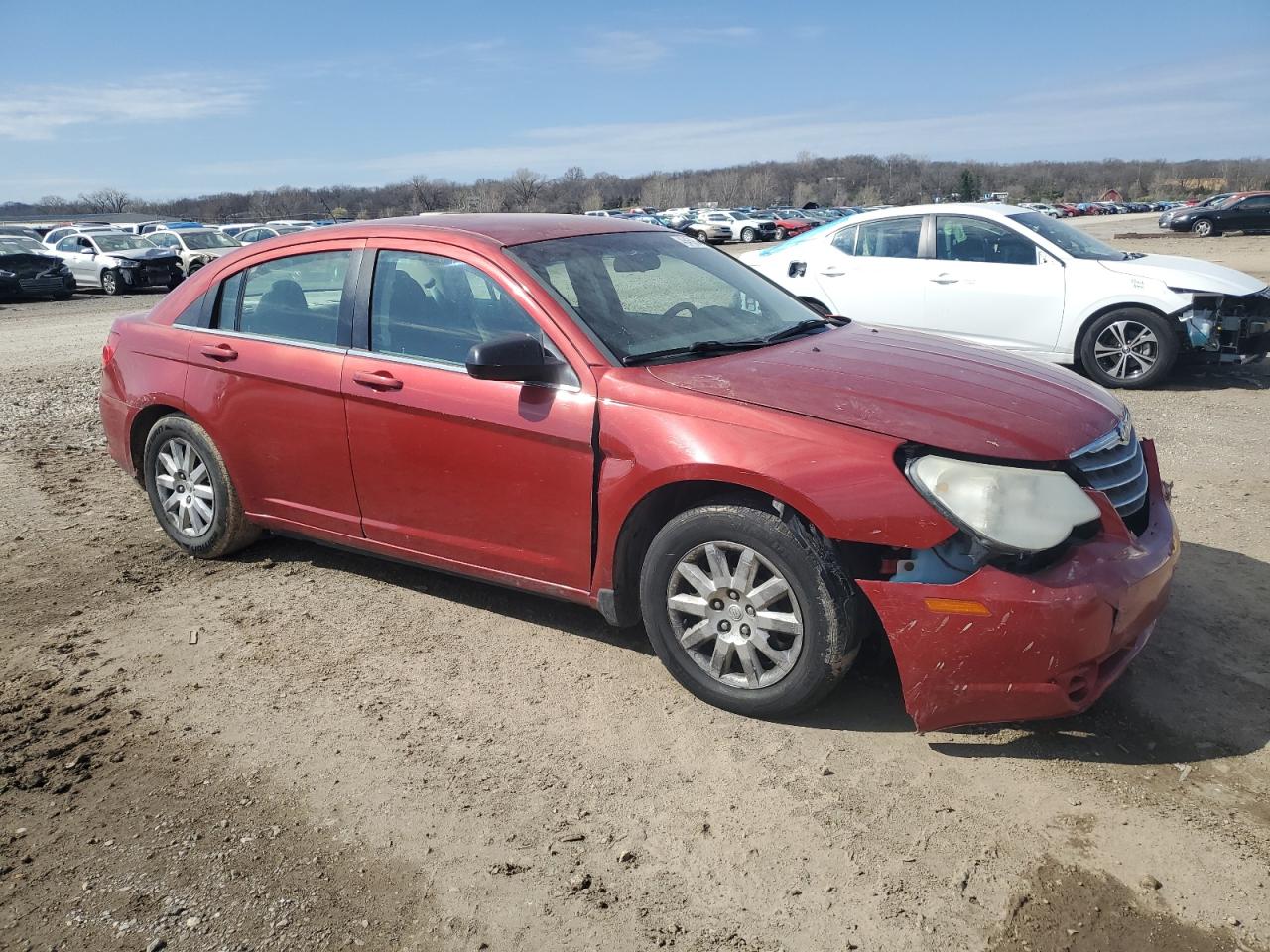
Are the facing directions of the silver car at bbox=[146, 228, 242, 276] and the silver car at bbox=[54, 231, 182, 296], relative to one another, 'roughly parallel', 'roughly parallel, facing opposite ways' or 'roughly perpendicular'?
roughly parallel

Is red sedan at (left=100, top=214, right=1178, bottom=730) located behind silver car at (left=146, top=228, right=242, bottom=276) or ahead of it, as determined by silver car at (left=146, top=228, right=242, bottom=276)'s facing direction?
ahead

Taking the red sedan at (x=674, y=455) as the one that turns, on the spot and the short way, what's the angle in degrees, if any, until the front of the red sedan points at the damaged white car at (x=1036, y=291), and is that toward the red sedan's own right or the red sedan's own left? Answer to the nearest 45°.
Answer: approximately 90° to the red sedan's own left

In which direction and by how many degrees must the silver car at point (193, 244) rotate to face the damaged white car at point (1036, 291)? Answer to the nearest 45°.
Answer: approximately 45° to its right

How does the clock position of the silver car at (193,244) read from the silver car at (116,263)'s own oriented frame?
the silver car at (193,244) is roughly at 9 o'clock from the silver car at (116,263).

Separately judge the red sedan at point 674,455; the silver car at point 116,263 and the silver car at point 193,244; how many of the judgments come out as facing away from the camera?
0

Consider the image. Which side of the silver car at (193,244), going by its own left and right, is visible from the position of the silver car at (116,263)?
right

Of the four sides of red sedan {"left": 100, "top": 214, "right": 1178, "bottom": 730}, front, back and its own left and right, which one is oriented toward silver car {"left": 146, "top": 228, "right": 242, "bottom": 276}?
back

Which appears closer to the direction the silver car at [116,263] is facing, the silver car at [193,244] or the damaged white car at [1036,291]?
the damaged white car

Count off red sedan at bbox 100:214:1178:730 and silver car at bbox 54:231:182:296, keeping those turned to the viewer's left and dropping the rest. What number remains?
0

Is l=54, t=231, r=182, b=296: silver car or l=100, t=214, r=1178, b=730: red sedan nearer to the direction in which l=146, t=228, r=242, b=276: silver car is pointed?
the red sedan

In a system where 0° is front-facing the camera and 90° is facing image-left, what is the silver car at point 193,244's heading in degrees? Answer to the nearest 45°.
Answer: approximately 315°

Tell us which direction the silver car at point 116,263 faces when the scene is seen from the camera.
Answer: facing the viewer and to the right of the viewer
